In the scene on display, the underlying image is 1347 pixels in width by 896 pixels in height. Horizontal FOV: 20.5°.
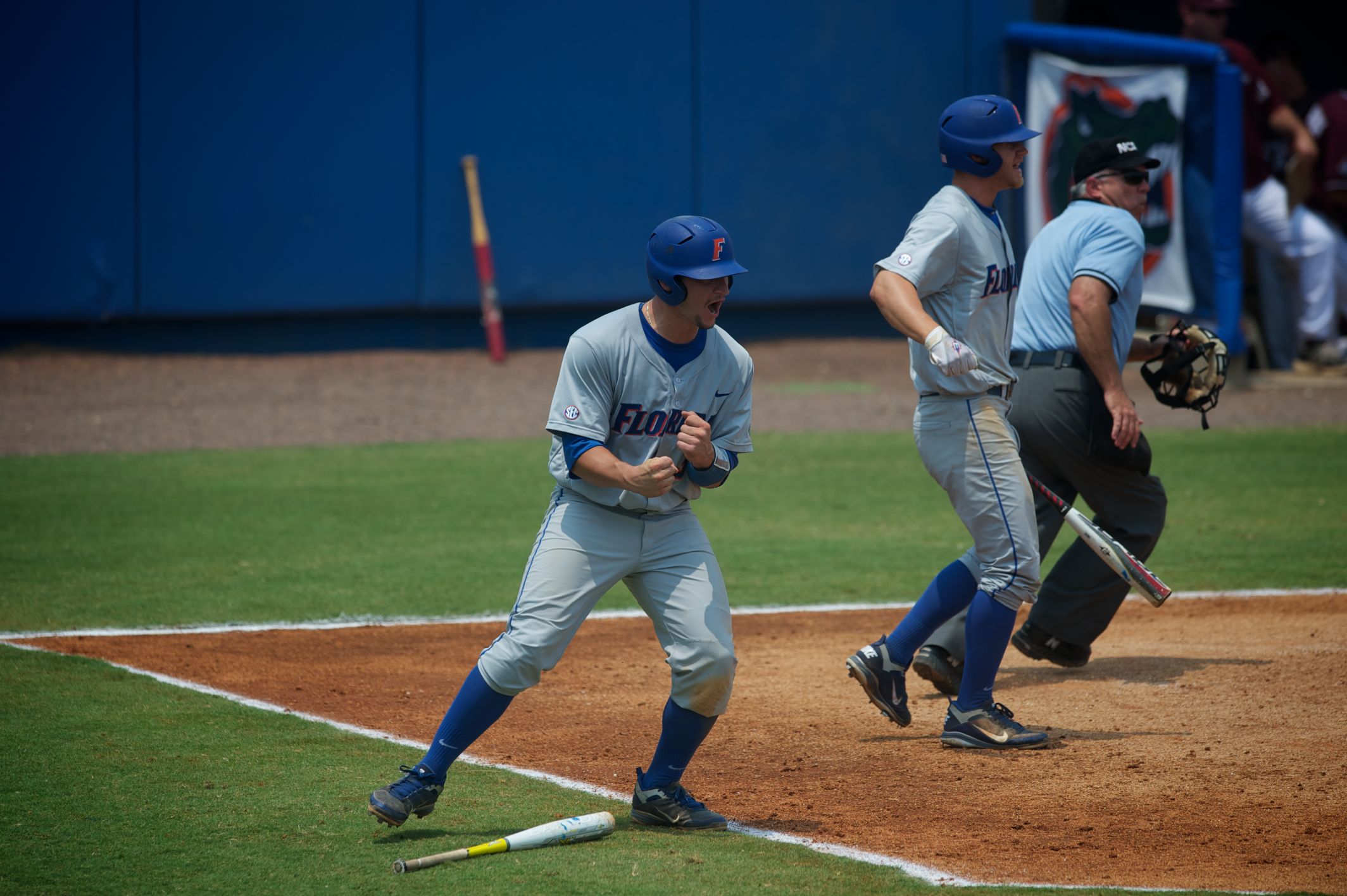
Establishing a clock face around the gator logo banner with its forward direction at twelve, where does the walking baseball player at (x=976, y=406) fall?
The walking baseball player is roughly at 12 o'clock from the gator logo banner.

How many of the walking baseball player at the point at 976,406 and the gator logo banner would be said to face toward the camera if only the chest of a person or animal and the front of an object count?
1

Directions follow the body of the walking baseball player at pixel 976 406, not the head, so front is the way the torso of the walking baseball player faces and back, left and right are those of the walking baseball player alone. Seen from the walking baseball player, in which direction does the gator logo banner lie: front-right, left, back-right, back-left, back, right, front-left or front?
left

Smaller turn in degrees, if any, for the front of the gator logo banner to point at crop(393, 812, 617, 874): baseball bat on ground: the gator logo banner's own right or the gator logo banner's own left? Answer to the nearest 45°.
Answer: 0° — it already faces it

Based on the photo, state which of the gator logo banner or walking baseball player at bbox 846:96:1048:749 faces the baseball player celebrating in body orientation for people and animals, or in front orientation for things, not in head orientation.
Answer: the gator logo banner

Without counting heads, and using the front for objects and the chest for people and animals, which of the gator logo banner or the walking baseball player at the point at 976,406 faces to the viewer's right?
the walking baseball player

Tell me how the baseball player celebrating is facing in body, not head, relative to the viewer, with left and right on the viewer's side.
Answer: facing the viewer and to the right of the viewer

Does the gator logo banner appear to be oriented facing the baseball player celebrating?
yes

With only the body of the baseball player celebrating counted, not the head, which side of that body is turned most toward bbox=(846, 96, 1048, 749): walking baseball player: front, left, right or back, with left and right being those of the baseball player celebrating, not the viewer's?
left

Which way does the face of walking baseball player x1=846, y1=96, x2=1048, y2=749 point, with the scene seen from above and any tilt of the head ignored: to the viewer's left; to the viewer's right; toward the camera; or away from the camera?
to the viewer's right

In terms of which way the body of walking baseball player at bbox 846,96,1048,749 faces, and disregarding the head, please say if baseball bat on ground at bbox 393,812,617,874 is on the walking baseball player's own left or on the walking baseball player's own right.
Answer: on the walking baseball player's own right

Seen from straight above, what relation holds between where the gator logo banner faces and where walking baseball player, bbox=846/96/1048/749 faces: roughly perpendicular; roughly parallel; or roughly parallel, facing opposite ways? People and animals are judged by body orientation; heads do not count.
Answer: roughly perpendicular

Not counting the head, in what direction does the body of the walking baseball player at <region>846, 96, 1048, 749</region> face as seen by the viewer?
to the viewer's right

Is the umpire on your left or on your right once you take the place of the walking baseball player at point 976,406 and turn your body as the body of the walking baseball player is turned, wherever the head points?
on your left

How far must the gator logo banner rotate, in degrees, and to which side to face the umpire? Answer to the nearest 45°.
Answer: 0° — it already faces them
